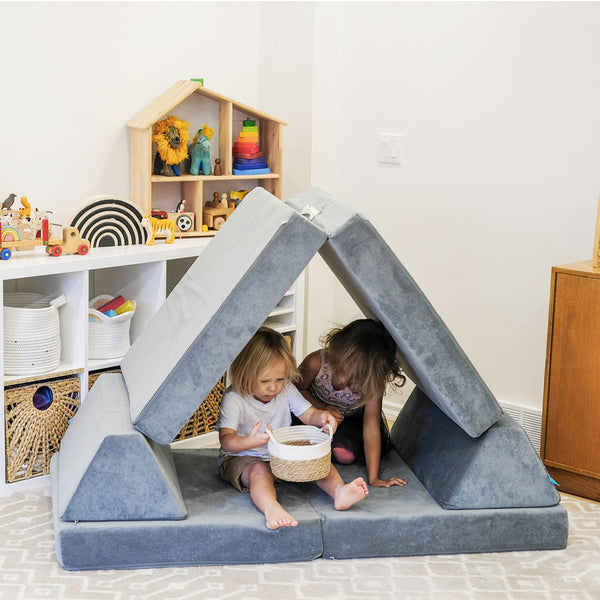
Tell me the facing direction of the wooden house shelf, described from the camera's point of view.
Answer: facing the viewer and to the right of the viewer

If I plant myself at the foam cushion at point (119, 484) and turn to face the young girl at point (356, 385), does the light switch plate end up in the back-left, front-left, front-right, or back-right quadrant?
front-left

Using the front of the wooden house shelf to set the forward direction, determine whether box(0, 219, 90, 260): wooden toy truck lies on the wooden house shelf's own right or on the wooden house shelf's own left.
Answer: on the wooden house shelf's own right

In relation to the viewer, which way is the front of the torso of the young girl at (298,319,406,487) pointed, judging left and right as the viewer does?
facing the viewer

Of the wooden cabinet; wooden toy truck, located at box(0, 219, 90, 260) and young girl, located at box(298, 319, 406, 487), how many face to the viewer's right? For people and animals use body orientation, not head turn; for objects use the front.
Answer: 1

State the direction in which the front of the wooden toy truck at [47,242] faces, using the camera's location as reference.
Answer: facing to the right of the viewer

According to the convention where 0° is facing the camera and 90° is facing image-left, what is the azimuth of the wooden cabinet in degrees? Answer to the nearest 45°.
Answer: approximately 45°

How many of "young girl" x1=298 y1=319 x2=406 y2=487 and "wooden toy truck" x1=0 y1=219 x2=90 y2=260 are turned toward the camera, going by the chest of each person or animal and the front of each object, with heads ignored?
1

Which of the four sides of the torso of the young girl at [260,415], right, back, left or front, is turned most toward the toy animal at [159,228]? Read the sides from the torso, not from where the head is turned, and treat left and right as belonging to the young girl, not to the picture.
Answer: back

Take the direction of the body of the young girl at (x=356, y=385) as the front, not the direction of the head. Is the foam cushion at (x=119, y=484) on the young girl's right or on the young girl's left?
on the young girl's right

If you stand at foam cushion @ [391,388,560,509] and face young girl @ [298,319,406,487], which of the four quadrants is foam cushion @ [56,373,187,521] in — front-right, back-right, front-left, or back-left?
front-left

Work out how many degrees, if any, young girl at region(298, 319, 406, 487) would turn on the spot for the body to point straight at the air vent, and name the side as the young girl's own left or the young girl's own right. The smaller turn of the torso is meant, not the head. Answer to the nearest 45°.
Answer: approximately 135° to the young girl's own left

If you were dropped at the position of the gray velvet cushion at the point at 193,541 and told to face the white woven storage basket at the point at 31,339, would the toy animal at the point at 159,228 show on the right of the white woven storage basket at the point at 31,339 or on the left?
right
